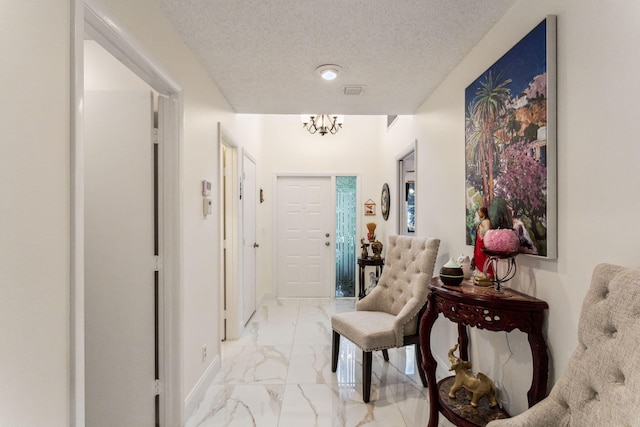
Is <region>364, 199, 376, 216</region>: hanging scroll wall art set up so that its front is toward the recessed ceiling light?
yes

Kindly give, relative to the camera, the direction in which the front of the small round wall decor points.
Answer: facing to the left of the viewer

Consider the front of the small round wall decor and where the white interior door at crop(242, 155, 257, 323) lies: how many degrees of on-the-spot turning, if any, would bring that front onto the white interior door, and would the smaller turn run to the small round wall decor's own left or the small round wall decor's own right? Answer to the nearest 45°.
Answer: approximately 45° to the small round wall decor's own left

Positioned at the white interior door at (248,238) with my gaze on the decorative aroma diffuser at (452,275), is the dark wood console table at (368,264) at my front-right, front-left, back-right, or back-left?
front-left

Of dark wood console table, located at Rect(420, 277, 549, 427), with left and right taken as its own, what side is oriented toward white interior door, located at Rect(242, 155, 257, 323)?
right

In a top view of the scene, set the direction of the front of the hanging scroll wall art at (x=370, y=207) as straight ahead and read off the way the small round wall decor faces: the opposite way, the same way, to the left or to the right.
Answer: to the right

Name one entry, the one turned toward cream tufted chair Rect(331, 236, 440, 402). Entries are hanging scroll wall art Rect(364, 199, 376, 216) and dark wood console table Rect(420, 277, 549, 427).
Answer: the hanging scroll wall art

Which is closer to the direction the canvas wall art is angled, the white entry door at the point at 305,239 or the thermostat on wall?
the thermostat on wall

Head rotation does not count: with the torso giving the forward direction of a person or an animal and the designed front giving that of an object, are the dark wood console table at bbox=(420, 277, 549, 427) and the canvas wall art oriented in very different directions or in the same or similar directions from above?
same or similar directions

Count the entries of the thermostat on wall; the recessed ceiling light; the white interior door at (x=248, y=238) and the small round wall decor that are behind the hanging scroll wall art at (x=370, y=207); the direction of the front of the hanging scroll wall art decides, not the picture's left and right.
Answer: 0

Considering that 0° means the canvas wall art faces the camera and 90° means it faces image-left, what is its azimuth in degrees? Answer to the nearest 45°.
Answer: approximately 45°

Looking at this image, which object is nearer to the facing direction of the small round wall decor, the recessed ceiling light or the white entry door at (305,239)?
the white entry door

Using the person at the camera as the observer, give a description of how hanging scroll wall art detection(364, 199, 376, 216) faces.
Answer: facing the viewer

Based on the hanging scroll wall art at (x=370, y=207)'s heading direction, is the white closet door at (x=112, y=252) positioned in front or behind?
in front
